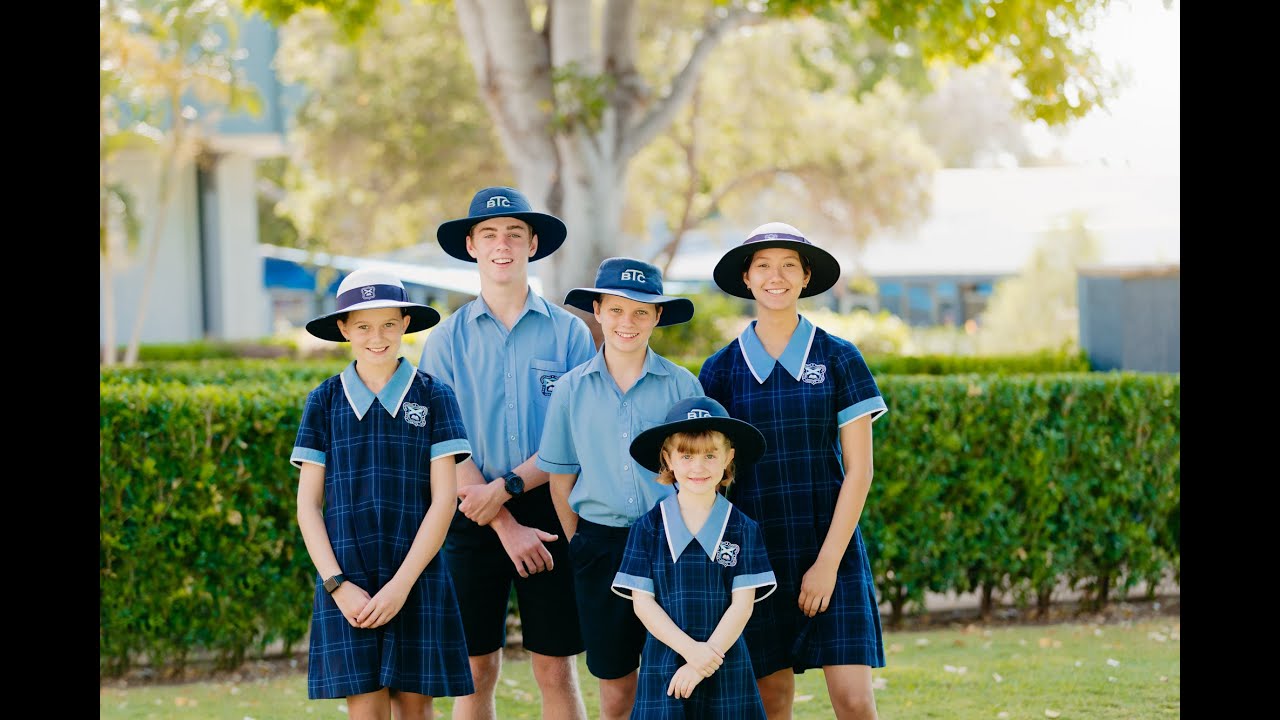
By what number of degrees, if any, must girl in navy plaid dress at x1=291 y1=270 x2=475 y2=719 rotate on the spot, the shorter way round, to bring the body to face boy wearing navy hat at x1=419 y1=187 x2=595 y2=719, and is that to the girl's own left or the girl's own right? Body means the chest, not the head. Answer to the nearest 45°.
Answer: approximately 135° to the girl's own left

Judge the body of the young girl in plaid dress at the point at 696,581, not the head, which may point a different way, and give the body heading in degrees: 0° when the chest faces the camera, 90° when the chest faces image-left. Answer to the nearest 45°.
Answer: approximately 0°

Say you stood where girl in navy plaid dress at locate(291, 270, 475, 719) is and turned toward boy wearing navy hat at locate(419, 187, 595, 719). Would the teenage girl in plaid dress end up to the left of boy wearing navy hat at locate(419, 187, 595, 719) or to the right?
right

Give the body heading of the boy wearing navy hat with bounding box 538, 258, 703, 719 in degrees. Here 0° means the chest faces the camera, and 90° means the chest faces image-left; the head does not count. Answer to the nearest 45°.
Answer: approximately 0°

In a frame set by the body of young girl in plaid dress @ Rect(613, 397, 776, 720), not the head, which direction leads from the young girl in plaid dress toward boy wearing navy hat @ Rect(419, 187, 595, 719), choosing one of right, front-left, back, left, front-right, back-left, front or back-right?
back-right

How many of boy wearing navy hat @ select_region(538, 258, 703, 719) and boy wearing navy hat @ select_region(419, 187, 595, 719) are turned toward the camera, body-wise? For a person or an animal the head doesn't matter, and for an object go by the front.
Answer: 2

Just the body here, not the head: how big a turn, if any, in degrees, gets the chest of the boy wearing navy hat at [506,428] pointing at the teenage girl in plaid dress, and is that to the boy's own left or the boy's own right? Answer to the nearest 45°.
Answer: approximately 45° to the boy's own left

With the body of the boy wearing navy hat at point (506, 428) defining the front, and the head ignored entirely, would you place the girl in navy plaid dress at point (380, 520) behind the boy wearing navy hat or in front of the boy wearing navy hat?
in front
